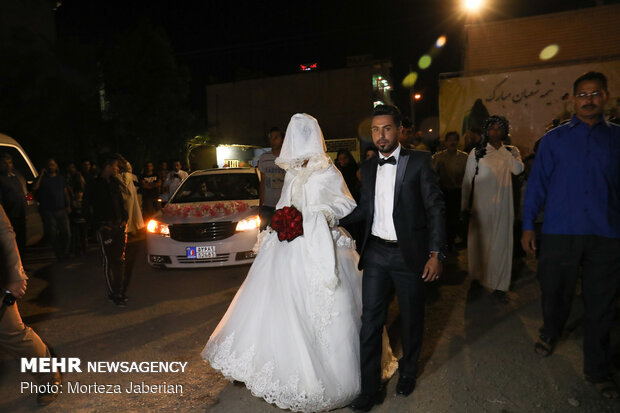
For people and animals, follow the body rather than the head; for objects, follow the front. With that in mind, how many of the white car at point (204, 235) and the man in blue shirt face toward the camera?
2

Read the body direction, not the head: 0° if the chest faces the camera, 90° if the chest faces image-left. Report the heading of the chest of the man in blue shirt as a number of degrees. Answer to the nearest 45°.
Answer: approximately 0°

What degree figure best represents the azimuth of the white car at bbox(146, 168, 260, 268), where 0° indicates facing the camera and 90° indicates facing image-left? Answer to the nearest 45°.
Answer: approximately 0°

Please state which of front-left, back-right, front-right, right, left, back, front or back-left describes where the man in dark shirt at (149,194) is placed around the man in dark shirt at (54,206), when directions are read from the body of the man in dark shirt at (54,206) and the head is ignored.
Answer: back-left

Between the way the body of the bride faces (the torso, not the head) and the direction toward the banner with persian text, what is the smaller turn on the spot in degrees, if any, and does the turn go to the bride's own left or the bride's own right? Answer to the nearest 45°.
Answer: approximately 180°

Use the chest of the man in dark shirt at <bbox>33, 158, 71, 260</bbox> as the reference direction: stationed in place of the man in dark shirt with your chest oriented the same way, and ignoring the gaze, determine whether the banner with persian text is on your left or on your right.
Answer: on your left

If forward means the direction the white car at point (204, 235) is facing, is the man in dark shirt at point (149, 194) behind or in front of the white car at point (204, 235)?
behind

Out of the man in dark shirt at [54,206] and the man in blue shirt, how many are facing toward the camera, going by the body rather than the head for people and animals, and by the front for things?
2

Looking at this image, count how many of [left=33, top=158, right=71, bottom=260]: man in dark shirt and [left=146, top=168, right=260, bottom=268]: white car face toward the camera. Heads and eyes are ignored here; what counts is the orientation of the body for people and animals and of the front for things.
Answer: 2
